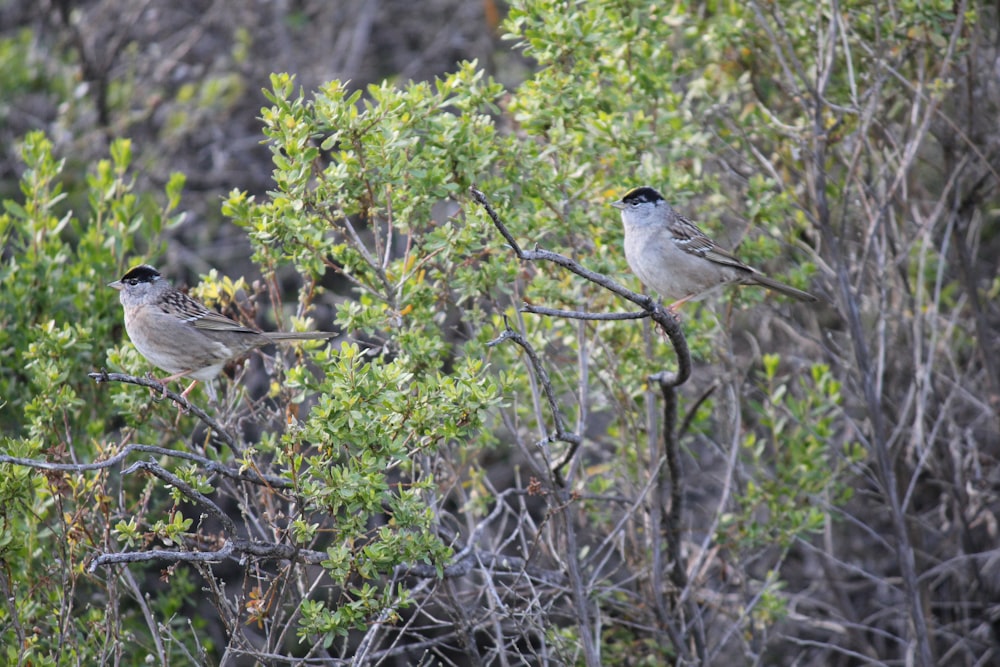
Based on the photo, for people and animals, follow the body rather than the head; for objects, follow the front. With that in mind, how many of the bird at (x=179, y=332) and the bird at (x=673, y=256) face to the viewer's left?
2

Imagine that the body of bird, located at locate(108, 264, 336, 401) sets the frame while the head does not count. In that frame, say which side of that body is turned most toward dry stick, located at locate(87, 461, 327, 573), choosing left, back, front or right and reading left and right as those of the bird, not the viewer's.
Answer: left

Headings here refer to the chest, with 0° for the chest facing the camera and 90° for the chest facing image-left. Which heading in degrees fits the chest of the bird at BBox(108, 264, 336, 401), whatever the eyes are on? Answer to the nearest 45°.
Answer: approximately 90°

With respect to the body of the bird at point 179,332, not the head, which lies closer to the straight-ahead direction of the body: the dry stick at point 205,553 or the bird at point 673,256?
the dry stick

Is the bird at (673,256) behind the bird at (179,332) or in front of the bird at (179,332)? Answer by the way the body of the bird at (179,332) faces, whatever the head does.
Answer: behind

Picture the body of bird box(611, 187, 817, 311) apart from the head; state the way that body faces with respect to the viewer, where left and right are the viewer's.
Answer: facing to the left of the viewer

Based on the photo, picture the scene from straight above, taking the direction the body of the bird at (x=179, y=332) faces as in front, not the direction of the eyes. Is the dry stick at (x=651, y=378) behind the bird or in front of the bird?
behind
